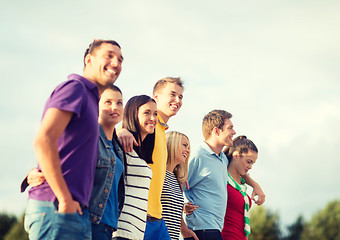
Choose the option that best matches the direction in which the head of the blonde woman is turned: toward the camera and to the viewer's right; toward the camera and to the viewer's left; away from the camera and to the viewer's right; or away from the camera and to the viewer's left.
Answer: toward the camera and to the viewer's right

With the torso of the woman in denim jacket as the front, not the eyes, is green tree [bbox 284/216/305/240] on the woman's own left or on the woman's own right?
on the woman's own left

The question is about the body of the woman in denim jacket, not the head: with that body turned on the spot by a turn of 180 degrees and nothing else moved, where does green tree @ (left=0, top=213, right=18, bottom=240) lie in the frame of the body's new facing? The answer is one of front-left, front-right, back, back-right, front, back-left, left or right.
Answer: front-right

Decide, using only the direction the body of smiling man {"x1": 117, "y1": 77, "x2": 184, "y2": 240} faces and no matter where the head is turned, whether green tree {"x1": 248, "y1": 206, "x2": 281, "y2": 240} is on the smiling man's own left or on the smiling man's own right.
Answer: on the smiling man's own left

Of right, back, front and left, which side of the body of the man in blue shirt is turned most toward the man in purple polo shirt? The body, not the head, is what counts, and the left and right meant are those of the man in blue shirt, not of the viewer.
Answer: right

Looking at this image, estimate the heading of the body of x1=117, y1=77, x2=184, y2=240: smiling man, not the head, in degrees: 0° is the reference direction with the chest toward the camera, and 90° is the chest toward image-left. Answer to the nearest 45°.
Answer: approximately 315°

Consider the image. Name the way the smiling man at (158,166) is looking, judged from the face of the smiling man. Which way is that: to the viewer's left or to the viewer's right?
to the viewer's right

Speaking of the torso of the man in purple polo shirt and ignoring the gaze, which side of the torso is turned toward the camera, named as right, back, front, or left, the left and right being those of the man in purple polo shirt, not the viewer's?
right

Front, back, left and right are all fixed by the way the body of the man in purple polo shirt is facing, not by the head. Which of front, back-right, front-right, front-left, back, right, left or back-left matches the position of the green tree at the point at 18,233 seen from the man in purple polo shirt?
left

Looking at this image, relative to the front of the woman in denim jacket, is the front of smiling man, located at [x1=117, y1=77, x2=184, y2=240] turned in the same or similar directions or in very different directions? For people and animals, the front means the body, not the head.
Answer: same or similar directions

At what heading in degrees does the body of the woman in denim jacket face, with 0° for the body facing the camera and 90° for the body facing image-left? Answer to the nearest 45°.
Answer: approximately 315°

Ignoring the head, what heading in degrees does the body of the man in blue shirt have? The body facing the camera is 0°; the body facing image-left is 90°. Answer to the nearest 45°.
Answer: approximately 270°

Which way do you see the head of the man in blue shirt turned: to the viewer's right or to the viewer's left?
to the viewer's right

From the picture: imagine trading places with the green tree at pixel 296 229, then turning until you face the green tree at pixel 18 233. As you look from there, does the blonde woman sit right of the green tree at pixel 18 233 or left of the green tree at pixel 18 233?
left

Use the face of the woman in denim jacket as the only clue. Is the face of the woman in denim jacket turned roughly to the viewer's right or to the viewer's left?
to the viewer's right

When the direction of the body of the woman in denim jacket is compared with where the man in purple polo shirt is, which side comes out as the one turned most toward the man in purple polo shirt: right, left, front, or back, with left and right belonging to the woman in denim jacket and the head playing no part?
right

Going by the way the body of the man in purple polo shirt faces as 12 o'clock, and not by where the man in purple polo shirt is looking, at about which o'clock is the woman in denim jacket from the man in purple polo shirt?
The woman in denim jacket is roughly at 10 o'clock from the man in purple polo shirt.

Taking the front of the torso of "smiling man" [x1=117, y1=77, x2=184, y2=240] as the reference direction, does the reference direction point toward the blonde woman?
no

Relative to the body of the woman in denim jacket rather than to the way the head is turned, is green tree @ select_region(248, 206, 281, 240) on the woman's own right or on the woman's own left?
on the woman's own left
